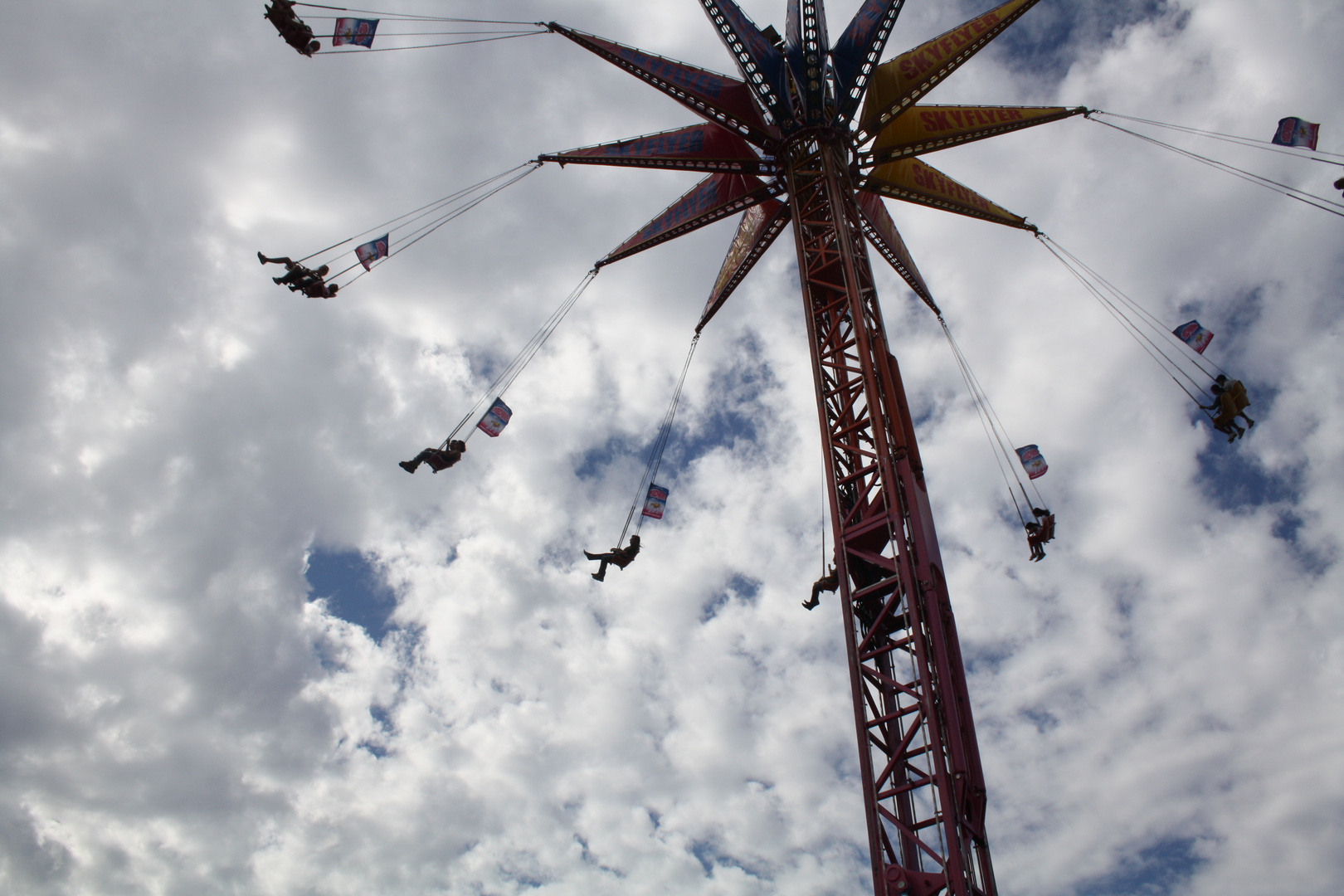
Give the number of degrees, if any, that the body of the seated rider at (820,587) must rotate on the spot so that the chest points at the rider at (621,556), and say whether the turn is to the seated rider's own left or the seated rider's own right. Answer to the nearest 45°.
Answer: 0° — they already face them

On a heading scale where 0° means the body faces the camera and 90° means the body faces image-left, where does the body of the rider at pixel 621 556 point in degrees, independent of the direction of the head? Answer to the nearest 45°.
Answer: approximately 90°

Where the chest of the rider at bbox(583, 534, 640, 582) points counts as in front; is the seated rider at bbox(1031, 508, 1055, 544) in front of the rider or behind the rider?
behind

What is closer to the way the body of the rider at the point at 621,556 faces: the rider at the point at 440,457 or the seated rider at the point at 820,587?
the rider

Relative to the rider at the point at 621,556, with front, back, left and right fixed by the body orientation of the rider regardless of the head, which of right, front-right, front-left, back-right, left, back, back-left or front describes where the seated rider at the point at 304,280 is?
front-left

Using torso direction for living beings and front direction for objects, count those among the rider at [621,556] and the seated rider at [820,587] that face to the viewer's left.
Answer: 2

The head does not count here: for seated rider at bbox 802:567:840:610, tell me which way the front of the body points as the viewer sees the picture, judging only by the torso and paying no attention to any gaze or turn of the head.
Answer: to the viewer's left

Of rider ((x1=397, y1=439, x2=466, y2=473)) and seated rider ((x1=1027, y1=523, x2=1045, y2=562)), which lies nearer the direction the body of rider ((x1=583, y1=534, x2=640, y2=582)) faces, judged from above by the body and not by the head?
the rider

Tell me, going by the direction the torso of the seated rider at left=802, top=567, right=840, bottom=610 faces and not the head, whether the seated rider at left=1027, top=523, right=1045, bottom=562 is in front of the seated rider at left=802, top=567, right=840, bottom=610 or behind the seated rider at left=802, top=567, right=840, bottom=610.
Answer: behind
